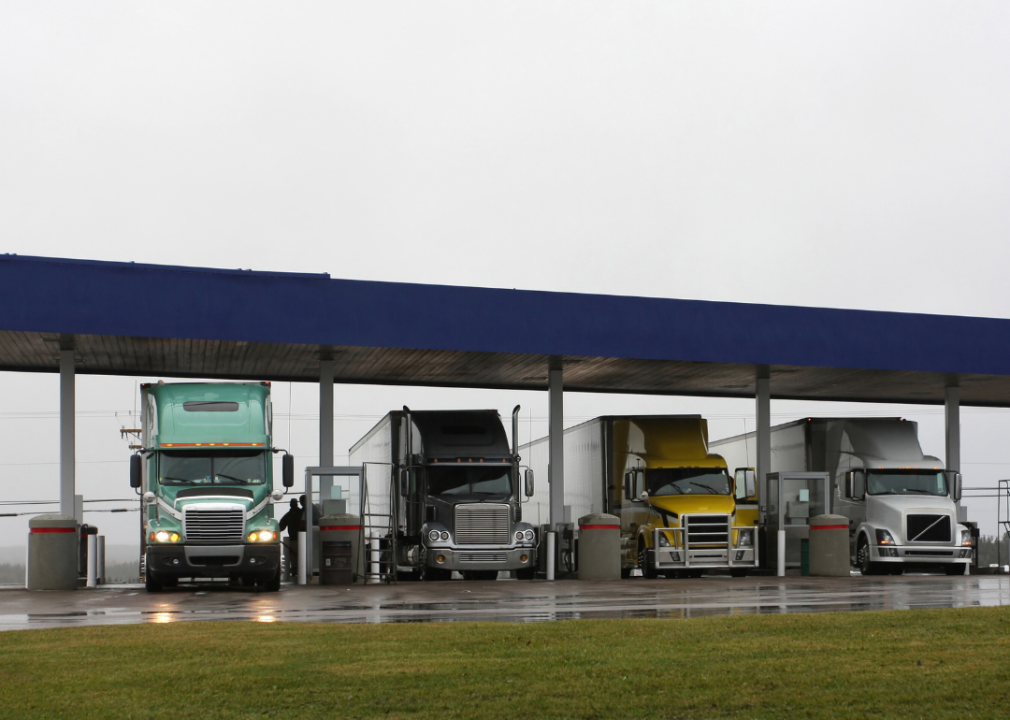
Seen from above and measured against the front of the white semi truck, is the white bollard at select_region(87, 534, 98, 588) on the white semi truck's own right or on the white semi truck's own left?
on the white semi truck's own right

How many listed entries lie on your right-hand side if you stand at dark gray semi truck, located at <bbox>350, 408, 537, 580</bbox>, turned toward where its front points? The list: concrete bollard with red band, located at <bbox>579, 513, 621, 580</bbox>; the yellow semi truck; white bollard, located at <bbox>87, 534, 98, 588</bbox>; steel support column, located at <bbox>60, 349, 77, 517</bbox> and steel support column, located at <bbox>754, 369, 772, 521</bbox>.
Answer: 2

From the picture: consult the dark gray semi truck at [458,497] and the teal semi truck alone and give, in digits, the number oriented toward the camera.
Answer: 2

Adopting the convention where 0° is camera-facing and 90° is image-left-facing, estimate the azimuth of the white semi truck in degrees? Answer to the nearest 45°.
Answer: approximately 315°

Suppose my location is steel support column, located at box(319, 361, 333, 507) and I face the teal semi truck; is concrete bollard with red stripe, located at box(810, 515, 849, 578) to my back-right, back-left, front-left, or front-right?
back-left

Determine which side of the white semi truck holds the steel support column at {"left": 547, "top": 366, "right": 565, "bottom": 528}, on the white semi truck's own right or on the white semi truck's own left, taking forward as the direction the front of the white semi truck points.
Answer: on the white semi truck's own right

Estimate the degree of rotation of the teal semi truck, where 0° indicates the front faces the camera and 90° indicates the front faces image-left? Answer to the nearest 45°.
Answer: approximately 0°

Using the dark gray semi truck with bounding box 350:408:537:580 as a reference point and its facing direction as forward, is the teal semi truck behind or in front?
in front

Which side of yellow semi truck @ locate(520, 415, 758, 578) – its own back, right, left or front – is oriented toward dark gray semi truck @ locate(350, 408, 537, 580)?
right

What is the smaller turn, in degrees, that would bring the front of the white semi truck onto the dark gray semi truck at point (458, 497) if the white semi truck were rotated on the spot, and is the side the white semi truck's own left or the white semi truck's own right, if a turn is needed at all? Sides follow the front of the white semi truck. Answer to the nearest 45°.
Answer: approximately 90° to the white semi truck's own right
